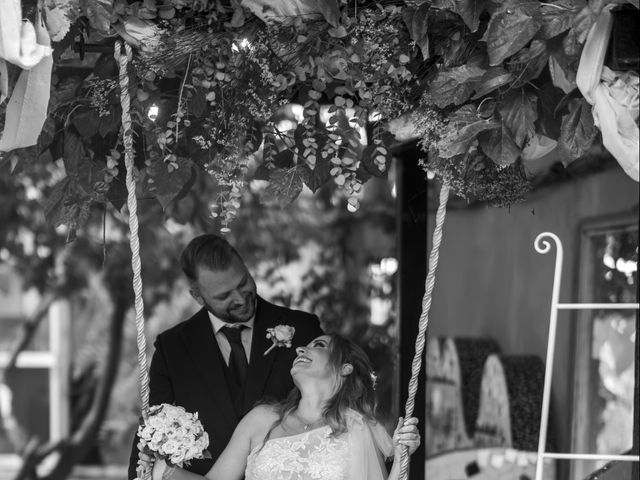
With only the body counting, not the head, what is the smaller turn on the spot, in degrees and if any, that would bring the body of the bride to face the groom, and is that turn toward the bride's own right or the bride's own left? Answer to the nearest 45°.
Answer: approximately 135° to the bride's own right

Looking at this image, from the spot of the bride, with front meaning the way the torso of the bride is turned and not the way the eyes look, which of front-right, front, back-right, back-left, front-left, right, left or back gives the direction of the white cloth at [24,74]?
front-right

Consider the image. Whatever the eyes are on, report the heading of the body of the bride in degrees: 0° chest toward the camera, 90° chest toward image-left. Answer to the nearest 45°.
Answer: approximately 0°

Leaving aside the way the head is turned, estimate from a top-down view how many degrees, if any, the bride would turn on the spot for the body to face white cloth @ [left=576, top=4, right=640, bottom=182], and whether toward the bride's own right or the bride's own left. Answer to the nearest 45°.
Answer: approximately 45° to the bride's own left

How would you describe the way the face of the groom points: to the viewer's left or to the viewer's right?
to the viewer's right
